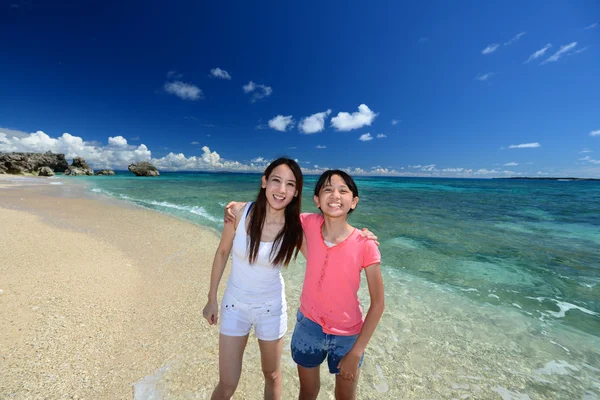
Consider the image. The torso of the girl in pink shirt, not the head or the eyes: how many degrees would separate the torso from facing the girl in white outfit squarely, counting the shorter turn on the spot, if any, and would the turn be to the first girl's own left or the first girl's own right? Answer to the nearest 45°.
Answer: approximately 90° to the first girl's own right

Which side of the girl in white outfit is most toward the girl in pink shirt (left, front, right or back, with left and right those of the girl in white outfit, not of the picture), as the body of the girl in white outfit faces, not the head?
left

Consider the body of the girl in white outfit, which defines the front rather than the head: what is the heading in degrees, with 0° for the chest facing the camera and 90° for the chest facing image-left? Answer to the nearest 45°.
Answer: approximately 0°

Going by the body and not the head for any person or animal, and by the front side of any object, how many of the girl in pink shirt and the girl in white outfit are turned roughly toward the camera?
2
